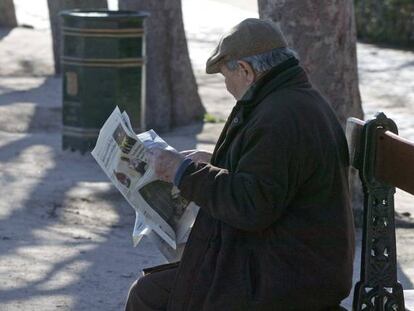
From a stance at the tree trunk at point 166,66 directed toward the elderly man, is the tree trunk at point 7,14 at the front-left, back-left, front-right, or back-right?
back-right

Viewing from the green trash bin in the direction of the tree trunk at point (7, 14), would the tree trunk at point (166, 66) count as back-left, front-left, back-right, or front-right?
front-right

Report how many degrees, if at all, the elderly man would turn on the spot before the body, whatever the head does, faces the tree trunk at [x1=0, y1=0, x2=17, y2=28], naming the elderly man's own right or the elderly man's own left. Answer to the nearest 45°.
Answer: approximately 90° to the elderly man's own right

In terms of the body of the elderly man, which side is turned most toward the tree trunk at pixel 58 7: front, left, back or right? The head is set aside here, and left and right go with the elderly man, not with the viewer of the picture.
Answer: right

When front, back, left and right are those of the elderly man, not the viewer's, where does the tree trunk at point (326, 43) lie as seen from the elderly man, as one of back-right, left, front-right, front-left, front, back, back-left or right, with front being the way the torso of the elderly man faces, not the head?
right

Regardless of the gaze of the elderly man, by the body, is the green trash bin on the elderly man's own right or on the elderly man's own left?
on the elderly man's own right

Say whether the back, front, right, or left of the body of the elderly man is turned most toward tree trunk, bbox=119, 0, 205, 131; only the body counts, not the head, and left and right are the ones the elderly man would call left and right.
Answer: right

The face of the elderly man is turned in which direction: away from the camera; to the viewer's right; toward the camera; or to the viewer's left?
to the viewer's left

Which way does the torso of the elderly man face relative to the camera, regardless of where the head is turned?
to the viewer's left
